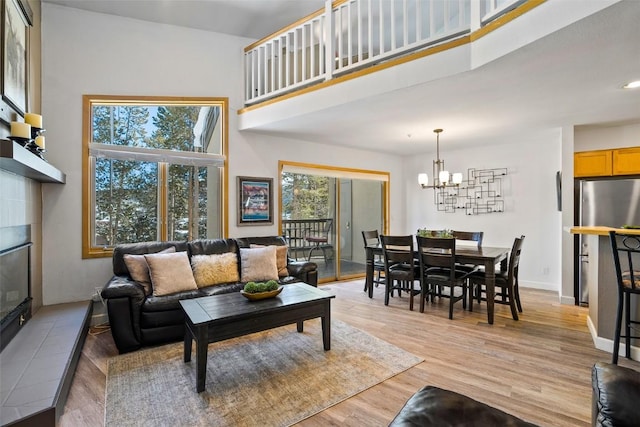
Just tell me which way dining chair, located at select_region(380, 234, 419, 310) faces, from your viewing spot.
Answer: facing away from the viewer and to the right of the viewer

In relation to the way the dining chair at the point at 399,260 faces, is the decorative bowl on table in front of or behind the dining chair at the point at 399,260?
behind

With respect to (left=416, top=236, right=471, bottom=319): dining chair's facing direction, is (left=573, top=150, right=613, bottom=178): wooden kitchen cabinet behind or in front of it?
in front

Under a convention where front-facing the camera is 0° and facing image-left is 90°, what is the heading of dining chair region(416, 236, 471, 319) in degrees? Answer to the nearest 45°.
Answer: approximately 225°

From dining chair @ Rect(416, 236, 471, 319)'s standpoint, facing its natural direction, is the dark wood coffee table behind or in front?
behind

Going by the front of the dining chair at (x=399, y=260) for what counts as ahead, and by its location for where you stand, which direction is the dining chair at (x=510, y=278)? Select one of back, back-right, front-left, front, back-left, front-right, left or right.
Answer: front-right

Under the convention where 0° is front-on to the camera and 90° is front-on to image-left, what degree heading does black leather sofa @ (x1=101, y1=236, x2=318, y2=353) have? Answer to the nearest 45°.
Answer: approximately 315°

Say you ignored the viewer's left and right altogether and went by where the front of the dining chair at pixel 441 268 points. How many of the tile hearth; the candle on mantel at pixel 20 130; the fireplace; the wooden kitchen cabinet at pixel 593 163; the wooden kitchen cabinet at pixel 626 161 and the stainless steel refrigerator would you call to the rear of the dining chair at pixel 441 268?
3

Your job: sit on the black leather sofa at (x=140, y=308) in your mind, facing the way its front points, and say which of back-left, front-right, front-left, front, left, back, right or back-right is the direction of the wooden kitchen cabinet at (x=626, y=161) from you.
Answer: front-left

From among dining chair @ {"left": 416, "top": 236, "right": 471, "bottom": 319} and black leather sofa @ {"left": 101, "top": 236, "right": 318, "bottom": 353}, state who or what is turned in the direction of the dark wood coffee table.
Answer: the black leather sofa

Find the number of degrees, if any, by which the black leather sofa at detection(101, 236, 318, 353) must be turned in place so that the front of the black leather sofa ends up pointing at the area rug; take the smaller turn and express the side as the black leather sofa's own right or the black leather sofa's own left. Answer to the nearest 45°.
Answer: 0° — it already faces it
